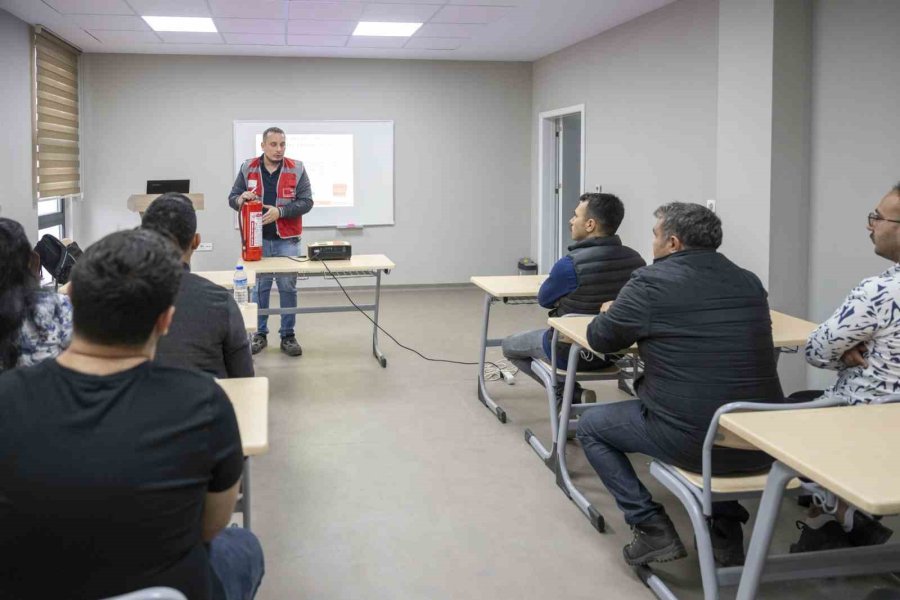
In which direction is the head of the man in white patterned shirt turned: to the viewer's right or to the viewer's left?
to the viewer's left

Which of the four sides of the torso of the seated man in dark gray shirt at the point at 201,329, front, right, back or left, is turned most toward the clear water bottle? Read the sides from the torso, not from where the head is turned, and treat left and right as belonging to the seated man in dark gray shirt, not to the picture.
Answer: front

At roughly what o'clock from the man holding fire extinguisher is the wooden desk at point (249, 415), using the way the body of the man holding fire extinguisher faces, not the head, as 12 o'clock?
The wooden desk is roughly at 12 o'clock from the man holding fire extinguisher.

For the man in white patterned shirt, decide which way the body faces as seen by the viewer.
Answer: to the viewer's left

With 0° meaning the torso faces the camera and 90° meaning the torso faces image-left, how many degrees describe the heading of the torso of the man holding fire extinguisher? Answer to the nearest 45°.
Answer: approximately 0°

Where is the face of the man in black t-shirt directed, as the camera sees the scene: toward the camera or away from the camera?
away from the camera

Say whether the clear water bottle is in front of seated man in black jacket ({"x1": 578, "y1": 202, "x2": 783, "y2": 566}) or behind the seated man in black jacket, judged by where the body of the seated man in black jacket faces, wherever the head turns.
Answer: in front

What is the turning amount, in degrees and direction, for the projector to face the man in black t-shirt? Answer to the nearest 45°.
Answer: approximately 180°

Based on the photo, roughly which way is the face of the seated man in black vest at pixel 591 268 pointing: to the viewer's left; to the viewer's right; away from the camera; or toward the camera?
to the viewer's left

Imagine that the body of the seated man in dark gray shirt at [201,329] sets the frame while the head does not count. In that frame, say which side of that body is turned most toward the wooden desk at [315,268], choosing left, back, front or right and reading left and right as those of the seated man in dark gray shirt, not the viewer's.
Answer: front

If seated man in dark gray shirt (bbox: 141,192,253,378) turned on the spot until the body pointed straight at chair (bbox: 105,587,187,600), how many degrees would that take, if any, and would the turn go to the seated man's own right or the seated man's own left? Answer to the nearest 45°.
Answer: approximately 180°

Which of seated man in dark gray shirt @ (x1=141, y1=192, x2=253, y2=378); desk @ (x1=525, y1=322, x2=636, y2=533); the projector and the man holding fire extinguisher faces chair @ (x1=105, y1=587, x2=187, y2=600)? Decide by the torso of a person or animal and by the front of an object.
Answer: the man holding fire extinguisher

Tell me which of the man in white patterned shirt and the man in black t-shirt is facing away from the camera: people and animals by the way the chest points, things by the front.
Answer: the man in black t-shirt

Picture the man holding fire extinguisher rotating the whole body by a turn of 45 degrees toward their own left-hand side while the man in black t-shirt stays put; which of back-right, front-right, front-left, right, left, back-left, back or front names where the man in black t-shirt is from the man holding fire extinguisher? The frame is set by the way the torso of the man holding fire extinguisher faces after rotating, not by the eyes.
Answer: front-right

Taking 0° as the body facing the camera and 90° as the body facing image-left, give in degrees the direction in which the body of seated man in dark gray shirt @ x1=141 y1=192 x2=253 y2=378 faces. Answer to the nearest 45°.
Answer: approximately 180°
